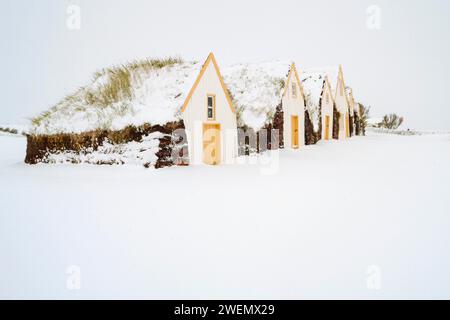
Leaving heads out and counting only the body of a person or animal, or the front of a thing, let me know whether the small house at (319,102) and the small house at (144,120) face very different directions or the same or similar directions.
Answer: same or similar directions

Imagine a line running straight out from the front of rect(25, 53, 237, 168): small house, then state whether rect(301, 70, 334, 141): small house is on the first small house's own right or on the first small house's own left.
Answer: on the first small house's own left

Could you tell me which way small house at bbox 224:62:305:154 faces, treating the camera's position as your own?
facing the viewer and to the right of the viewer

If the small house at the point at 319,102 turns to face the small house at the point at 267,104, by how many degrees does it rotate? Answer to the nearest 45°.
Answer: approximately 45° to its right

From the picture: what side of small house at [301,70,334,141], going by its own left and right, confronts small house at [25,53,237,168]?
right

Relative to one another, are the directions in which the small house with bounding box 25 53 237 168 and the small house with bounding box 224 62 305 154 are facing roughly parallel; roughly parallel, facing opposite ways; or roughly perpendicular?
roughly parallel

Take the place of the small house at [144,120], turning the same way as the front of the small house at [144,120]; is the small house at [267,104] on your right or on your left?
on your left

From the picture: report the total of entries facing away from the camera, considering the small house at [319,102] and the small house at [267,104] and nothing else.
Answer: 0

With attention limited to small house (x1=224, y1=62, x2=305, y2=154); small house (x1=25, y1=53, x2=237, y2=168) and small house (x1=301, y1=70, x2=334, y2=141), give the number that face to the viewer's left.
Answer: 0

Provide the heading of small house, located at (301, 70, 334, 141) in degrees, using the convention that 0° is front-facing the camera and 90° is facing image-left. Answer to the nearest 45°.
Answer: approximately 315°

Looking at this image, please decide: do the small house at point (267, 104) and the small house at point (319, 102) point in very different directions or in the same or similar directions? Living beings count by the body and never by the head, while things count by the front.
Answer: same or similar directions
